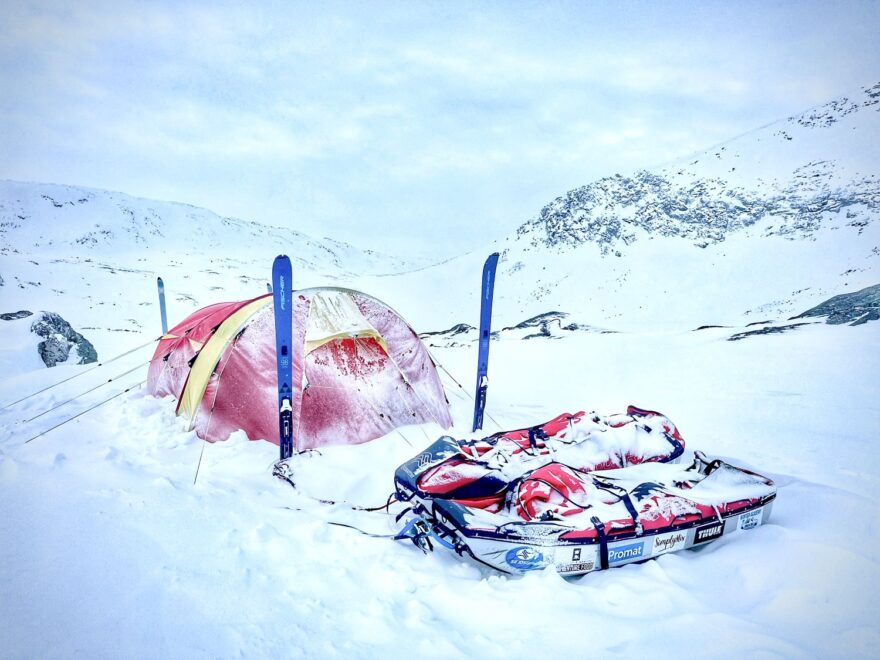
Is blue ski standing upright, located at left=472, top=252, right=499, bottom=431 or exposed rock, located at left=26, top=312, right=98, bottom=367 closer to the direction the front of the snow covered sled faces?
the exposed rock

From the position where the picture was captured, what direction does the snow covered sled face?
facing the viewer and to the left of the viewer

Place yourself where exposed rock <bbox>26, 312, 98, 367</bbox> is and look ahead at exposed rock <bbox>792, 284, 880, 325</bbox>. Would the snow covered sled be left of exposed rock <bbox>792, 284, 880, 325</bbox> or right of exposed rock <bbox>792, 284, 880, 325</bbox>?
right

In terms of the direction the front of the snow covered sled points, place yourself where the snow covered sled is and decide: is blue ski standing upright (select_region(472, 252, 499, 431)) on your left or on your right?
on your right

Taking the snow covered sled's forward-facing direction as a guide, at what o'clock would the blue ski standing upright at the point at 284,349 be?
The blue ski standing upright is roughly at 2 o'clock from the snow covered sled.

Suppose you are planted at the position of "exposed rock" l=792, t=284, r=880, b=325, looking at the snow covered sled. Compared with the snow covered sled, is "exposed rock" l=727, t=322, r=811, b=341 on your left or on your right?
right
